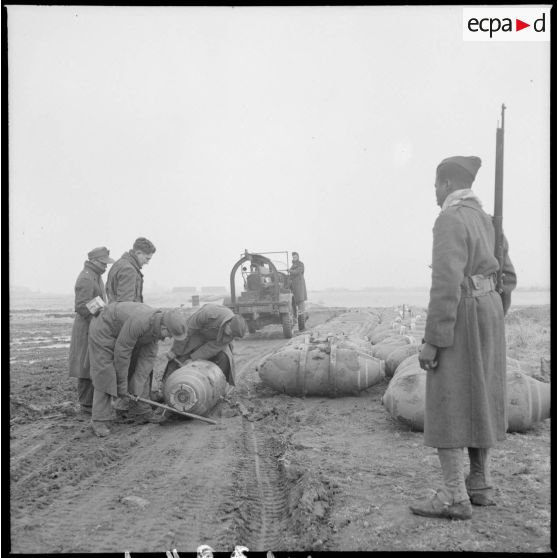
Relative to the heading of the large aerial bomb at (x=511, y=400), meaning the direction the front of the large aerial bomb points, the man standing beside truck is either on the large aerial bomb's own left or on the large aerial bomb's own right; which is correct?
on the large aerial bomb's own right

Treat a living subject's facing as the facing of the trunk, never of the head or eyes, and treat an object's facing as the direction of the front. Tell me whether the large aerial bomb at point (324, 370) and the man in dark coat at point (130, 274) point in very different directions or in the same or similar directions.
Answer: very different directions

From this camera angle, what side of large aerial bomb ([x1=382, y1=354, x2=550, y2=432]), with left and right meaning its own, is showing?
left

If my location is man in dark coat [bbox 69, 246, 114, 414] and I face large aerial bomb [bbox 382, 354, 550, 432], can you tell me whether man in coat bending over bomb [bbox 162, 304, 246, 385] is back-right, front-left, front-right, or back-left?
front-left

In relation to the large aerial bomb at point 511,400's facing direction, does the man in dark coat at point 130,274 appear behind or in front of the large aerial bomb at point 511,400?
in front

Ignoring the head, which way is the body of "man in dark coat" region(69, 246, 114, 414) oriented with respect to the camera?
to the viewer's right

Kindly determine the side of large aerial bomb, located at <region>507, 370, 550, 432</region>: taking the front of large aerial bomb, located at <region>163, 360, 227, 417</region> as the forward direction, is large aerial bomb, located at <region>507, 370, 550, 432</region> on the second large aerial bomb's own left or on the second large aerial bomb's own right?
on the second large aerial bomb's own left

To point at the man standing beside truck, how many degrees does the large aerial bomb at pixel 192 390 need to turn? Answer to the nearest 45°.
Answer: approximately 135° to its right

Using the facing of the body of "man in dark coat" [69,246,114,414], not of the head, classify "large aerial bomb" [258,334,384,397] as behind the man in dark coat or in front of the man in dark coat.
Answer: in front

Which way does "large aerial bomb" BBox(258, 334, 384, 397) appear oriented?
to the viewer's left

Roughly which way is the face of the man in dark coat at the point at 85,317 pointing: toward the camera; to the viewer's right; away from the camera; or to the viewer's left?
to the viewer's right

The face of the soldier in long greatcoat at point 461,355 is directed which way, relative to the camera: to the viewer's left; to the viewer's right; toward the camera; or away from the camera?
to the viewer's left
